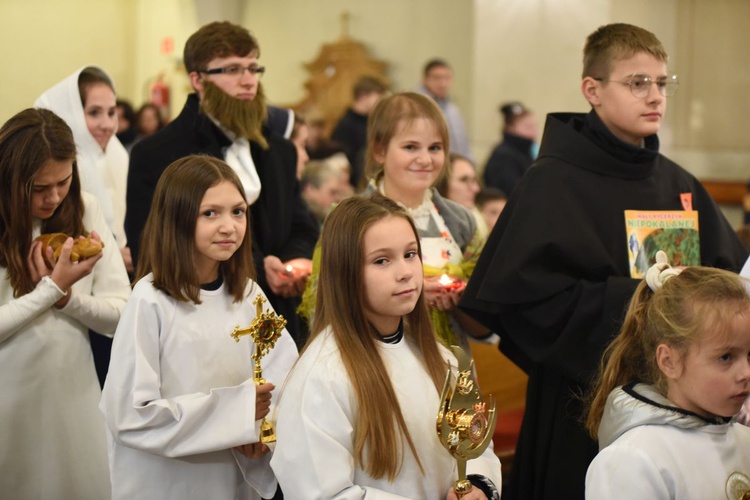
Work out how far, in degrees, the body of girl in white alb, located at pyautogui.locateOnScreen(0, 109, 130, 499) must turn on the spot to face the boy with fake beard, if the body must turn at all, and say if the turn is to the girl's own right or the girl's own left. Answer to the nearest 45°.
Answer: approximately 90° to the girl's own left

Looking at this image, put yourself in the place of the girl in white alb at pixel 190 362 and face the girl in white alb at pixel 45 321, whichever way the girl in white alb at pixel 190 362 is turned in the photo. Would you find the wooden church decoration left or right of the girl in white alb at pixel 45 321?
right

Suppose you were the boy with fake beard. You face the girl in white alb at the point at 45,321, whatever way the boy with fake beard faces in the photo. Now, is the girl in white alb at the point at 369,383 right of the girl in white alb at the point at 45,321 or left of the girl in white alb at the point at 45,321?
left

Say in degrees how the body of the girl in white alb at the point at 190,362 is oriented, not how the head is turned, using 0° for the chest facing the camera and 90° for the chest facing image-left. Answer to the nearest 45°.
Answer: approximately 315°

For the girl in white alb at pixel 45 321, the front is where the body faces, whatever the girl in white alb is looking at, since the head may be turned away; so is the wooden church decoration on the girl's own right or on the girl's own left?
on the girl's own left

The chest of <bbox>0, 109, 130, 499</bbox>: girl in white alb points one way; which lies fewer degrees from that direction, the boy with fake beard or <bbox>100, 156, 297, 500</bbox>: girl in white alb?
the girl in white alb

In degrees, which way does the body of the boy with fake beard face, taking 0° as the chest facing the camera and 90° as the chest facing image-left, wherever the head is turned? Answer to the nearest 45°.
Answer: approximately 315°

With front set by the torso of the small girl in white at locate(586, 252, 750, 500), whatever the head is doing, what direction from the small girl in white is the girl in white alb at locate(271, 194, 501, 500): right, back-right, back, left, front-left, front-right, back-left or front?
back-right
